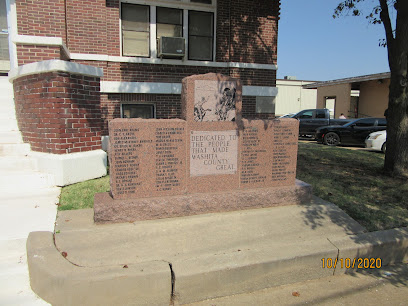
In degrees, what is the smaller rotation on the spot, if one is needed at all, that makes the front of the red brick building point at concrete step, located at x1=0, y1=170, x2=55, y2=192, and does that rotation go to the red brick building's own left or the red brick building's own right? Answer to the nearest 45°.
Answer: approximately 45° to the red brick building's own right

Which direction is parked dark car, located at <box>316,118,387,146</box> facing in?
to the viewer's left

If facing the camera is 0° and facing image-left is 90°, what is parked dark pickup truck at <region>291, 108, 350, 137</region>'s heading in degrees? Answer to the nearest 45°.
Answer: approximately 90°

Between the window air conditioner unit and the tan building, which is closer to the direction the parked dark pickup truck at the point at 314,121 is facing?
the window air conditioner unit

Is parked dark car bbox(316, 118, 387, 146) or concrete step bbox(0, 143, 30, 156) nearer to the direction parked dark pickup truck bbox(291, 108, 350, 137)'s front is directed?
the concrete step

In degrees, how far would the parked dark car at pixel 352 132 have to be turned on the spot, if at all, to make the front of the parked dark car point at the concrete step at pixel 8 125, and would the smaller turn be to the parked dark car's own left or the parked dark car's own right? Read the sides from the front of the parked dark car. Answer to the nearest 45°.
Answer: approximately 45° to the parked dark car's own left

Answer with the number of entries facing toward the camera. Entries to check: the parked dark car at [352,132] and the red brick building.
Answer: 1

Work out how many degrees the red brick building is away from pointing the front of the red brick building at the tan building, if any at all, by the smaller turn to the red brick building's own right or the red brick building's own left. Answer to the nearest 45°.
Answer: approximately 135° to the red brick building's own left

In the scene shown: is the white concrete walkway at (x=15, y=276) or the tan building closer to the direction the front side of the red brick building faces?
the white concrete walkway
